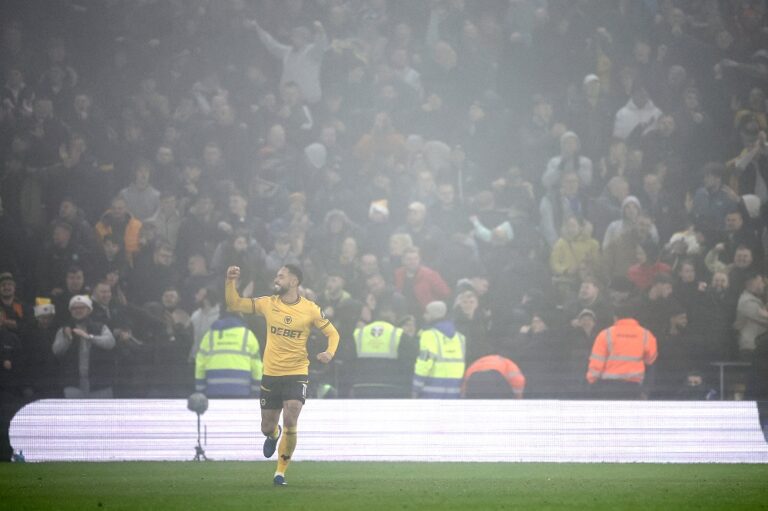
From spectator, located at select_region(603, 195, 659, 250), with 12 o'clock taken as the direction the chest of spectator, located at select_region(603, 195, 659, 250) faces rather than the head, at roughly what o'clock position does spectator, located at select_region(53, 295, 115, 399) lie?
spectator, located at select_region(53, 295, 115, 399) is roughly at 2 o'clock from spectator, located at select_region(603, 195, 659, 250).

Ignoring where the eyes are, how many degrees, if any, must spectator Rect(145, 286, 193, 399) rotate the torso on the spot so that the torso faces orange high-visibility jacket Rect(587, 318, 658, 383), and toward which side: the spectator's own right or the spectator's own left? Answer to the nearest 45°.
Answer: approximately 90° to the spectator's own left

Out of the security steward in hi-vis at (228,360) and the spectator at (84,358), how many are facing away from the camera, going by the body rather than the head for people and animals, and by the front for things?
1

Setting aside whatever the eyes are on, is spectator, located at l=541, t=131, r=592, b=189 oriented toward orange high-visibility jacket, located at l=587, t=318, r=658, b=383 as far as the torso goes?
yes

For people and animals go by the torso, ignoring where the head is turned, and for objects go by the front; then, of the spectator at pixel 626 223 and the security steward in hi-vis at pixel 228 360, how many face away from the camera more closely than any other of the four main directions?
1

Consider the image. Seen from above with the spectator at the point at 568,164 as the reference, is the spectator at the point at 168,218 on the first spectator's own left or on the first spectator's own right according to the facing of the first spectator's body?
on the first spectator's own right

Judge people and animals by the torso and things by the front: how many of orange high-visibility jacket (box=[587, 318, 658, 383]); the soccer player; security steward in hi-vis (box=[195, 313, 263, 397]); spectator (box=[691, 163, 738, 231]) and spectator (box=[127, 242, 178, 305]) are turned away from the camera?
2

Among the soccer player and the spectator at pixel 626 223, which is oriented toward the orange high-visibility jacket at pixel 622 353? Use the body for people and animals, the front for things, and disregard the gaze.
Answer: the spectator

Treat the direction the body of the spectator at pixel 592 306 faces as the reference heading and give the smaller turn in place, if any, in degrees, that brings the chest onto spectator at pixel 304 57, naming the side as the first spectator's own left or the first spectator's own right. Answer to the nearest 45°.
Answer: approximately 135° to the first spectator's own right

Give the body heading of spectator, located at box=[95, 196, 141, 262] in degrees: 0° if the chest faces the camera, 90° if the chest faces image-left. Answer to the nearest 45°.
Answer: approximately 0°
